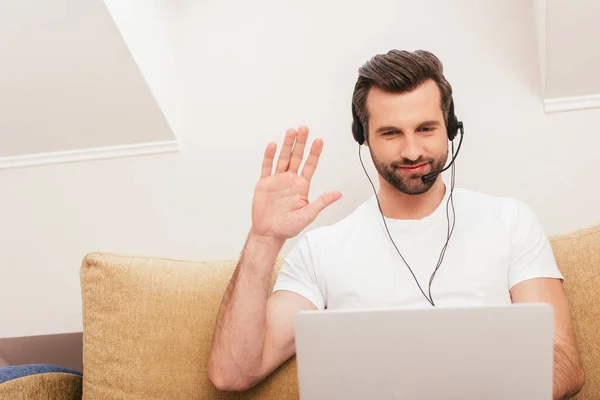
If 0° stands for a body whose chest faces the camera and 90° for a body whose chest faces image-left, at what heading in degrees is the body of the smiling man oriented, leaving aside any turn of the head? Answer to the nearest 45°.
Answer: approximately 0°

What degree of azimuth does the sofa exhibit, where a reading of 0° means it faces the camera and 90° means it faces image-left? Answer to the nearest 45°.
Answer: approximately 0°

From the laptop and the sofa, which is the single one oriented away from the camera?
the laptop

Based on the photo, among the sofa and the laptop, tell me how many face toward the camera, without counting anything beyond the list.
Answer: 1

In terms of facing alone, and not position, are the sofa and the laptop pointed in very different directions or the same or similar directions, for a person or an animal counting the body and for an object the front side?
very different directions

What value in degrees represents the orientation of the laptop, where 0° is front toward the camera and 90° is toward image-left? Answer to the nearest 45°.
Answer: approximately 180°
